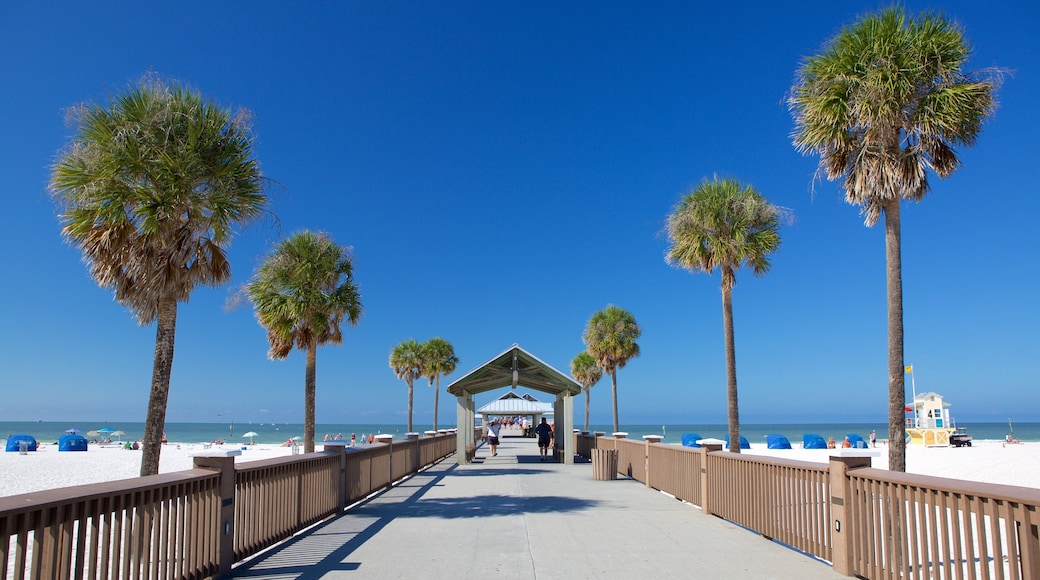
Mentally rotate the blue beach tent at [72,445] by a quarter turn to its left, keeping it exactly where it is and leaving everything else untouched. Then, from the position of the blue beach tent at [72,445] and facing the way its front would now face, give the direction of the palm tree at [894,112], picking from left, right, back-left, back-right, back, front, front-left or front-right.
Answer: left

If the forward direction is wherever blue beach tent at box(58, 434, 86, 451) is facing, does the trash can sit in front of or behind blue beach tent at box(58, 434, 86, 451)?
behind

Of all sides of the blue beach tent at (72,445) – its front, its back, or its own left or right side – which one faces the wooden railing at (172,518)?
back

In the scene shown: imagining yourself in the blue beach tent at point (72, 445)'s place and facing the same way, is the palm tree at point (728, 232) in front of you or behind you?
behind

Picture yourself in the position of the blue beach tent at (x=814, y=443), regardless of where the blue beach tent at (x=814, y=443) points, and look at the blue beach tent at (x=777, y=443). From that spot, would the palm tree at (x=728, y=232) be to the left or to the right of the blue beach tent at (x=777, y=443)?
left

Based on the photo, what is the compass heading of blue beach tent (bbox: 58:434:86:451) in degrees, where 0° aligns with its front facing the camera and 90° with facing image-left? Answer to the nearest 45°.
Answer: approximately 180°

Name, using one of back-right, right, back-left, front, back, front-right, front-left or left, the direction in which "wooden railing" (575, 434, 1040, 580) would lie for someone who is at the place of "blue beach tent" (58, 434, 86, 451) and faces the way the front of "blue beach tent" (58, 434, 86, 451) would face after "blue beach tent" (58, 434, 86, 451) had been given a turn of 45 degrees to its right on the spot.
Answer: back-right

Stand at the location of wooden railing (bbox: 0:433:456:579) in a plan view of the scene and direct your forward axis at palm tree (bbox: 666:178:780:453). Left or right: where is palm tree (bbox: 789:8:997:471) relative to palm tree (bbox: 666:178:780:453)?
right
